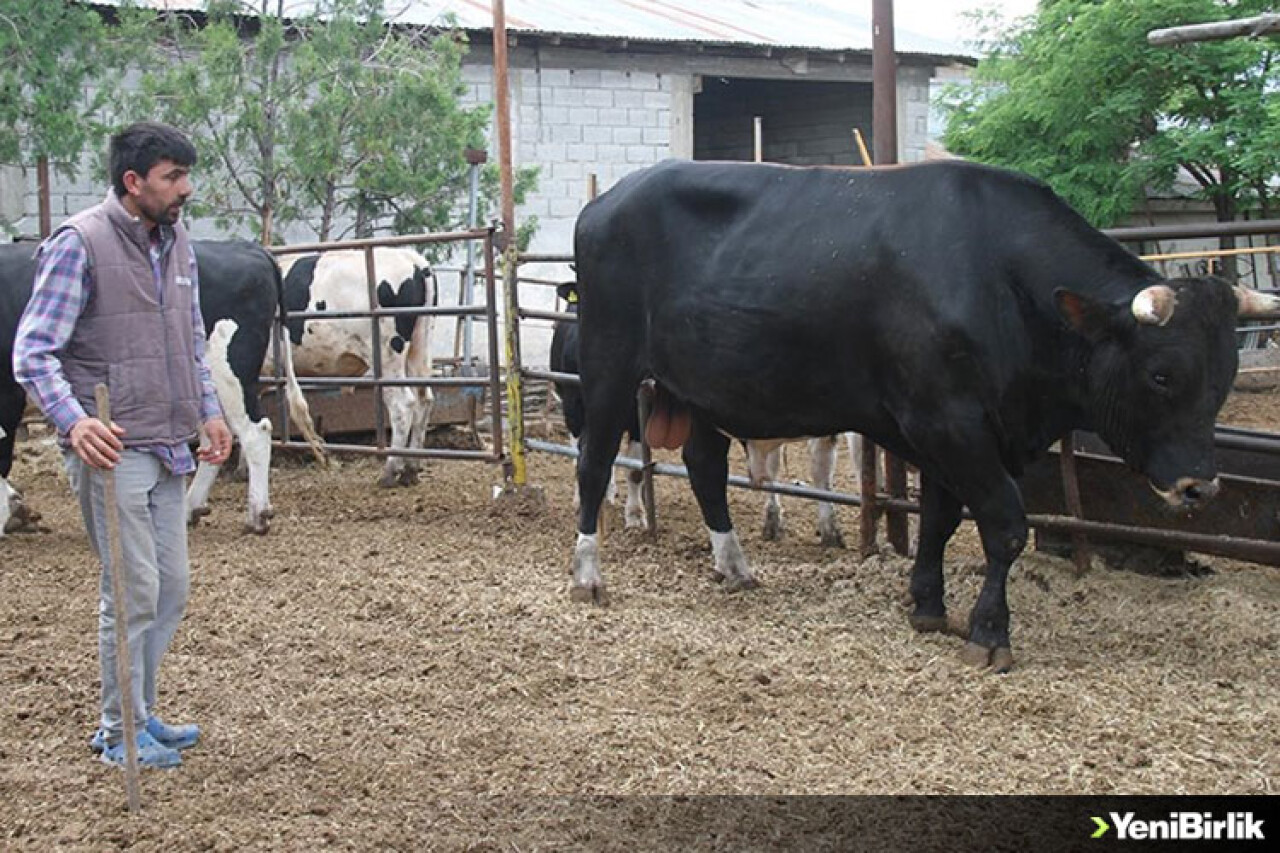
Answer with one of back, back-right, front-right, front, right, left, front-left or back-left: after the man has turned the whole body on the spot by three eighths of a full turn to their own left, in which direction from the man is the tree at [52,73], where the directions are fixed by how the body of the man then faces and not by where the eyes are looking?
front

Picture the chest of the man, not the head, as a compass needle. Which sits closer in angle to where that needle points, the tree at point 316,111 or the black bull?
the black bull

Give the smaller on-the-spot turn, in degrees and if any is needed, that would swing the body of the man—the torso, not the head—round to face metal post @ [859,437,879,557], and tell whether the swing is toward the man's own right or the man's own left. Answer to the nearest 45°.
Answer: approximately 90° to the man's own left

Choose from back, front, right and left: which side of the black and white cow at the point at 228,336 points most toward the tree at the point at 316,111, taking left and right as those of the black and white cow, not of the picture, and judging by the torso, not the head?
right

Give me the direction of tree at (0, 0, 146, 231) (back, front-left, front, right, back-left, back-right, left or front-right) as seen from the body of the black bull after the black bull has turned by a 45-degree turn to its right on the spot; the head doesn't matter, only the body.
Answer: back-right

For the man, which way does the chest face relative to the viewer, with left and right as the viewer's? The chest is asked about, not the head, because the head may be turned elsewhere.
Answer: facing the viewer and to the right of the viewer

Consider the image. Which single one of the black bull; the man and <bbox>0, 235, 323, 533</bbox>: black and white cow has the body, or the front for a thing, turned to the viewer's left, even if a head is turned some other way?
the black and white cow

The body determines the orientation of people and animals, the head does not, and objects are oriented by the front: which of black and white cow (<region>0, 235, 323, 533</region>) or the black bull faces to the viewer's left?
the black and white cow

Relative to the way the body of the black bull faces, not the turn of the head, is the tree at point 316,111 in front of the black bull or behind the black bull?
behind

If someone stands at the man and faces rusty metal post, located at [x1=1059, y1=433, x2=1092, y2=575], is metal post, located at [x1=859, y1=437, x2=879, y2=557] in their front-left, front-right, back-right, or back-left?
front-left

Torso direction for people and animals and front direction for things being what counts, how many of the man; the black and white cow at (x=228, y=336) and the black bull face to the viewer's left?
1

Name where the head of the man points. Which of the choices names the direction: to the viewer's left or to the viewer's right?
to the viewer's right

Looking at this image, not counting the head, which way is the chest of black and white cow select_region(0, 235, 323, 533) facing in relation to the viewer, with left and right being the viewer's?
facing to the left of the viewer
